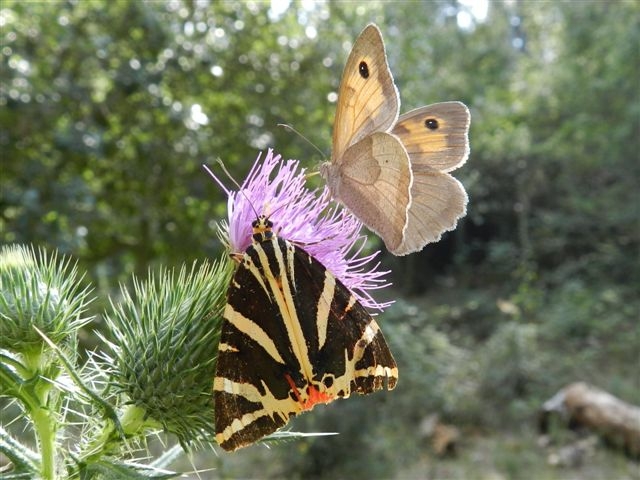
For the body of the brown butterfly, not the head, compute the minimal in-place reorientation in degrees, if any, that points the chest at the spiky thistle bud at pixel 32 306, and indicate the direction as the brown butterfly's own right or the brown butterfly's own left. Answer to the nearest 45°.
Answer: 0° — it already faces it

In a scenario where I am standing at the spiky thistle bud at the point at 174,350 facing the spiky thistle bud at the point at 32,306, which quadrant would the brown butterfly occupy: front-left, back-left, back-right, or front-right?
back-right

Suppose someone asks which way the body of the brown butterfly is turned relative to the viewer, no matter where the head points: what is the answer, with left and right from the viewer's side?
facing to the left of the viewer

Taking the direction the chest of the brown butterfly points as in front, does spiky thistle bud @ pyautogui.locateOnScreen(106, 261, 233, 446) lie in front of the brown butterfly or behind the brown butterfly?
in front
